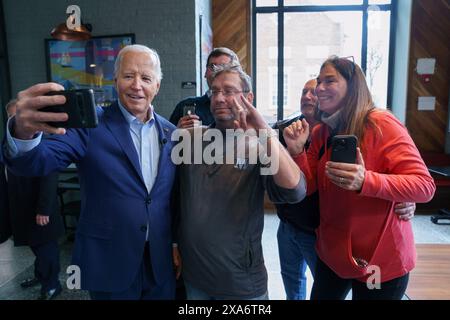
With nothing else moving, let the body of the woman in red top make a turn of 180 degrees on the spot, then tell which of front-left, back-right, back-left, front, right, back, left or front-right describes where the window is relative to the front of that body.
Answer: front-left

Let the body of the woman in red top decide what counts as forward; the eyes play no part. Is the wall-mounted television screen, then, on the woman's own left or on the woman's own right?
on the woman's own right

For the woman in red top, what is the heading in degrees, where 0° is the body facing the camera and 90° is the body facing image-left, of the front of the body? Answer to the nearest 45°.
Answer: approximately 45°
